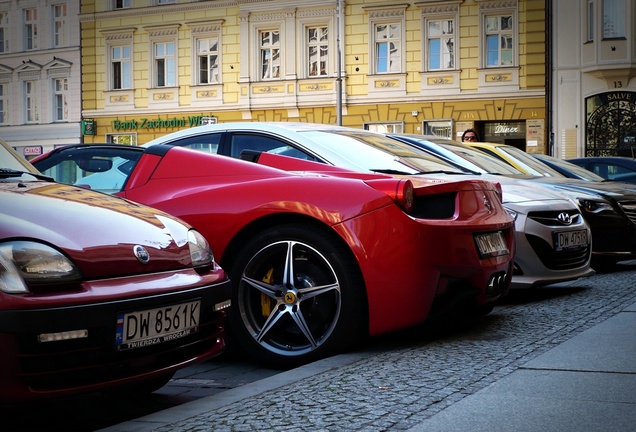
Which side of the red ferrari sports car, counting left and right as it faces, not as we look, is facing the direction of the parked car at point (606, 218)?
right

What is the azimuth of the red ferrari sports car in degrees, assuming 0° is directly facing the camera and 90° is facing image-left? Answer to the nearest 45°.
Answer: approximately 135°

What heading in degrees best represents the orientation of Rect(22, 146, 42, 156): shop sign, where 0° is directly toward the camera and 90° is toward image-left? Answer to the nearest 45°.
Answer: approximately 0°

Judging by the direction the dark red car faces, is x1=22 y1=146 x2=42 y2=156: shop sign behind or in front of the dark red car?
behind

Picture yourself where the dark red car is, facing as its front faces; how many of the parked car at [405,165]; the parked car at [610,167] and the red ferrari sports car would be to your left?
3

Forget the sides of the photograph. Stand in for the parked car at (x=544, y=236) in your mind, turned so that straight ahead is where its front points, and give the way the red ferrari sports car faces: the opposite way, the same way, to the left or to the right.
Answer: the opposite way

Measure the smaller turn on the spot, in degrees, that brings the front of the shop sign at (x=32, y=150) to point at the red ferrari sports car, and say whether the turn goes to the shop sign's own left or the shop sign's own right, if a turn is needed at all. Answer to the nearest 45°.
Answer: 0° — it already faces it

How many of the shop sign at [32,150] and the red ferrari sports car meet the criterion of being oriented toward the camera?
1

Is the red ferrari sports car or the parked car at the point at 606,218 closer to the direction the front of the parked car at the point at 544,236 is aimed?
the red ferrari sports car

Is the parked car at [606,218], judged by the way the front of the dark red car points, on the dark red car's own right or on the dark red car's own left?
on the dark red car's own left
